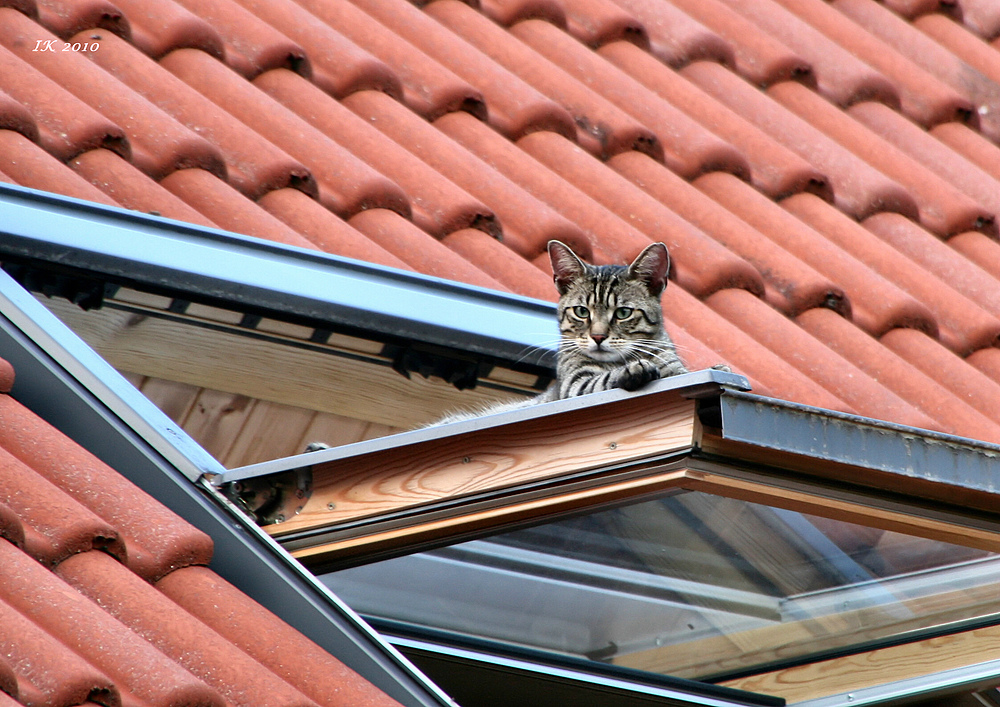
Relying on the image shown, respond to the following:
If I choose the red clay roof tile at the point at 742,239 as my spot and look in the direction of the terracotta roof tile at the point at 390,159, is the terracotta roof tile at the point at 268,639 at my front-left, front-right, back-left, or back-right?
front-left

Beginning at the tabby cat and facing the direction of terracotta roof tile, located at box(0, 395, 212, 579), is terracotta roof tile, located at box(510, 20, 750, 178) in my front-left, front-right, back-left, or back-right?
back-right

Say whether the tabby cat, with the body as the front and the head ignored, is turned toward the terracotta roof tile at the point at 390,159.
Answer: no

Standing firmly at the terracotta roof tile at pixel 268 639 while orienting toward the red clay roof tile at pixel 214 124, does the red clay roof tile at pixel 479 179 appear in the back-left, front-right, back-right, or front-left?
front-right
